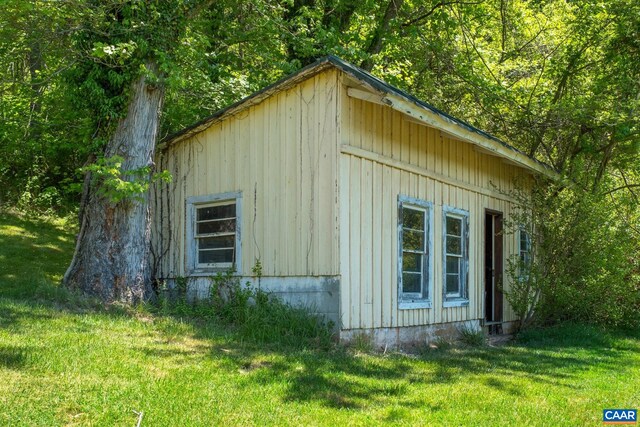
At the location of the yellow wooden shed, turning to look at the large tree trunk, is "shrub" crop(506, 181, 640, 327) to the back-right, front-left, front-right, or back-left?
back-right

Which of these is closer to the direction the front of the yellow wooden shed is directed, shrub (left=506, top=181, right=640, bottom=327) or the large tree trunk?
the shrub

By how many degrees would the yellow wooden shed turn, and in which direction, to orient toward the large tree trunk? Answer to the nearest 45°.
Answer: approximately 135° to its right

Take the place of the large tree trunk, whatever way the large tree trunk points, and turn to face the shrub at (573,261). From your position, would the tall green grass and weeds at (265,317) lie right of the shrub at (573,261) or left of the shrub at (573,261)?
right

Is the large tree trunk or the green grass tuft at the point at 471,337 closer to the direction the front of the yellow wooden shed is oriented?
the green grass tuft

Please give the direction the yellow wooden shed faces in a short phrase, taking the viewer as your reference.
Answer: facing the viewer and to the right of the viewer

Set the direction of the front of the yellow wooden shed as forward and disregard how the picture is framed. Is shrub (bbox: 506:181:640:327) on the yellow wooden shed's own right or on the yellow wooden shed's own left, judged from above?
on the yellow wooden shed's own left
